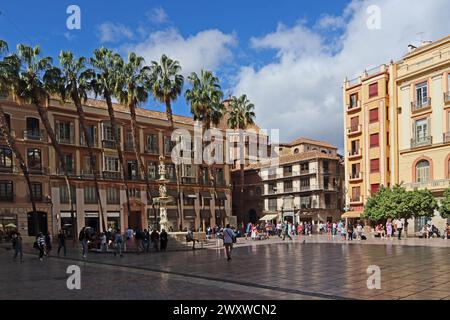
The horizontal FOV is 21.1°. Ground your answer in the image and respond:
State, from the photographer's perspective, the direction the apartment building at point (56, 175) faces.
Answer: facing the viewer and to the right of the viewer

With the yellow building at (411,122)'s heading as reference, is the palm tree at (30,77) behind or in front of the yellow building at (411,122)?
in front

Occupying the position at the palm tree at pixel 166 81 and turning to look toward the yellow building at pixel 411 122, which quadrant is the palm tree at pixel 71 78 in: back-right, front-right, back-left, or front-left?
back-right

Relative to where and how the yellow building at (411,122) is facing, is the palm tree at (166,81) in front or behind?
in front

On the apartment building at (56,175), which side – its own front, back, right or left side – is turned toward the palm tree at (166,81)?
front

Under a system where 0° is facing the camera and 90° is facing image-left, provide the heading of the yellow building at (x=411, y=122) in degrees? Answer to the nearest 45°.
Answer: approximately 45°

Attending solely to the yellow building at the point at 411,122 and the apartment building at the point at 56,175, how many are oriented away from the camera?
0
